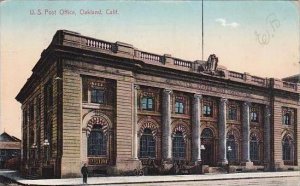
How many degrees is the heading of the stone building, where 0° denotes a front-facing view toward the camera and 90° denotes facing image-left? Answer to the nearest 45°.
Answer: approximately 315°

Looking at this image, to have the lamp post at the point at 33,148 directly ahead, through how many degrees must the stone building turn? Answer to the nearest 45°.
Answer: approximately 135° to its right

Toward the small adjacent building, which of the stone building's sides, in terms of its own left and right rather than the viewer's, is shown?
right
